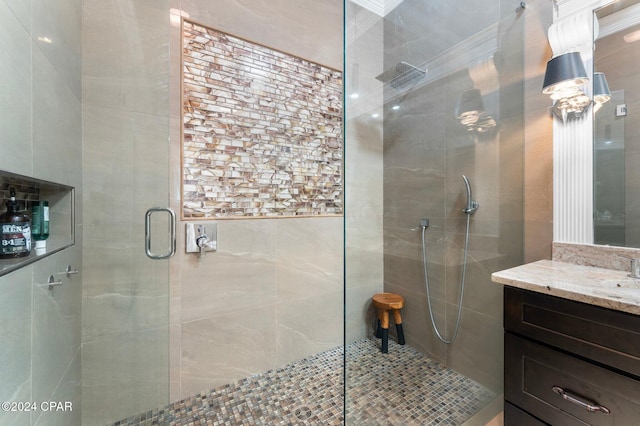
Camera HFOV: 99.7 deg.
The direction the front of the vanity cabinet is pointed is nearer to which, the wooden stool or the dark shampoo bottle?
the dark shampoo bottle

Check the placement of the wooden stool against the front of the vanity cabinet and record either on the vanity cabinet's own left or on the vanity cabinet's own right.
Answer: on the vanity cabinet's own right

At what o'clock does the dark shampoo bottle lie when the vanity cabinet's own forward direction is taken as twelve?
The dark shampoo bottle is roughly at 12 o'clock from the vanity cabinet.

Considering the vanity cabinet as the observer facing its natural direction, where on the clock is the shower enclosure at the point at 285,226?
The shower enclosure is roughly at 1 o'clock from the vanity cabinet.

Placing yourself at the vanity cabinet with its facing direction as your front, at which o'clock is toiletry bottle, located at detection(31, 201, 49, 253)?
The toiletry bottle is roughly at 12 o'clock from the vanity cabinet.

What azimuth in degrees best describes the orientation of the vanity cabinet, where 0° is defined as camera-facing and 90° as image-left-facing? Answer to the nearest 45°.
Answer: approximately 45°
